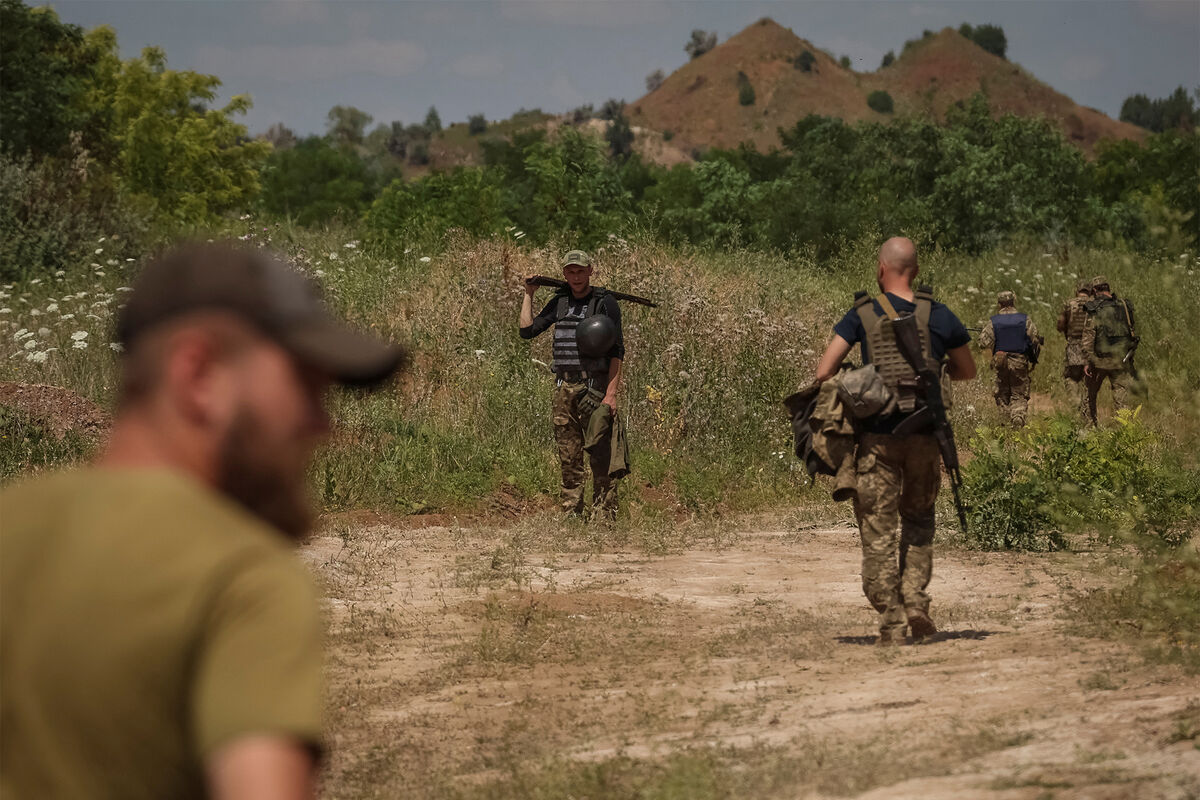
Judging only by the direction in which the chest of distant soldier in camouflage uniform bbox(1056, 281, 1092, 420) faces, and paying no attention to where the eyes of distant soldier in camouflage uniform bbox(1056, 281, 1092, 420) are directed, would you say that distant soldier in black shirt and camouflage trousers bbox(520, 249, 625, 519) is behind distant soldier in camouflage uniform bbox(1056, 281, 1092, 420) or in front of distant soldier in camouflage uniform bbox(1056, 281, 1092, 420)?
behind

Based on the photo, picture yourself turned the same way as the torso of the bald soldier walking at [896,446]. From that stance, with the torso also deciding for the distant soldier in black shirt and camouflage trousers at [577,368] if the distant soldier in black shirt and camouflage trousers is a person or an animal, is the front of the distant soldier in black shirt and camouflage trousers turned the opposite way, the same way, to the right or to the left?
the opposite way

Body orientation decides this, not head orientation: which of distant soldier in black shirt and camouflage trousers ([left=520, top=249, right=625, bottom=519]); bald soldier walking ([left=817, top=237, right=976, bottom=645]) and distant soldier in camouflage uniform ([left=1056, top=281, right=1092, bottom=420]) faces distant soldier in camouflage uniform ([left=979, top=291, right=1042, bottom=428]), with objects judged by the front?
the bald soldier walking

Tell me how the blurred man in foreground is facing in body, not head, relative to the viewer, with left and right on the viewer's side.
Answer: facing away from the viewer and to the right of the viewer

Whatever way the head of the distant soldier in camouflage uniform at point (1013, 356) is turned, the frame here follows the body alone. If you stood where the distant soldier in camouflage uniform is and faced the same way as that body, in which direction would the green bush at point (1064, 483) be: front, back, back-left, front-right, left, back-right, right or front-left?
back

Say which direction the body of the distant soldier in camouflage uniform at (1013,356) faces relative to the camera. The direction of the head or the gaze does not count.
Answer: away from the camera

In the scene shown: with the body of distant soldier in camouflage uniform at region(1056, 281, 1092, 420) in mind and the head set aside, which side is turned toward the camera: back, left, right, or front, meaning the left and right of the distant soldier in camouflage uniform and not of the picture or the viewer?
back

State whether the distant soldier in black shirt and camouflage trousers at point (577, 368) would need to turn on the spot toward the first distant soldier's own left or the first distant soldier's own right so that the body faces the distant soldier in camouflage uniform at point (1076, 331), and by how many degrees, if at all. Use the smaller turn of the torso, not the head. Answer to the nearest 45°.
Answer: approximately 135° to the first distant soldier's own left

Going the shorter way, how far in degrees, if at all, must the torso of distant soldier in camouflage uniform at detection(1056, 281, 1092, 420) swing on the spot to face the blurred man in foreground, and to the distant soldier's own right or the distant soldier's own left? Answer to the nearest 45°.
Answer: approximately 180°

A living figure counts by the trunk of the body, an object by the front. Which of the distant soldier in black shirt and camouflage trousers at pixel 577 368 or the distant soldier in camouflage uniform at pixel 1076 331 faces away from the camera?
the distant soldier in camouflage uniform at pixel 1076 331

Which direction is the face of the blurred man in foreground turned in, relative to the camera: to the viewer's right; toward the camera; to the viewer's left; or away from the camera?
to the viewer's right

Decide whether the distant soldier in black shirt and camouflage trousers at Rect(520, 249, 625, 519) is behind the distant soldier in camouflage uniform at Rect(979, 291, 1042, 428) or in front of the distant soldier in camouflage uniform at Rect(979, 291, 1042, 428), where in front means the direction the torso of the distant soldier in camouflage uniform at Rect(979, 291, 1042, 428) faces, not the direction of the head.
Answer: behind

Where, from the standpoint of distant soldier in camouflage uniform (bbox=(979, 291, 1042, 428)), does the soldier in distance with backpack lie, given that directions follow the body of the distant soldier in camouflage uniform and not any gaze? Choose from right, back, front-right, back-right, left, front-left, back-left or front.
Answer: right

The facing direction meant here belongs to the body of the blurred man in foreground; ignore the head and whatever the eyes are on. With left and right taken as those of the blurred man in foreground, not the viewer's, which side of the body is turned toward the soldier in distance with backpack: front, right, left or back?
front

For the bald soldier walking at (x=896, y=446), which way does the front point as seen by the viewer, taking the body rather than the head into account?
away from the camera

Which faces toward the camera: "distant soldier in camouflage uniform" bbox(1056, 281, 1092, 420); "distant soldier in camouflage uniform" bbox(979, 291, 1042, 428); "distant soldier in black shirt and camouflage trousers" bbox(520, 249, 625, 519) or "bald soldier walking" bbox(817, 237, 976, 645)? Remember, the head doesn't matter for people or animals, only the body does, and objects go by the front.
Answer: "distant soldier in black shirt and camouflage trousers" bbox(520, 249, 625, 519)
